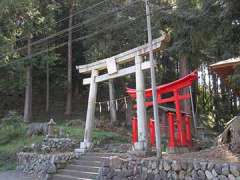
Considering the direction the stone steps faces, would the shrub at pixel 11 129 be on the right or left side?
on its right

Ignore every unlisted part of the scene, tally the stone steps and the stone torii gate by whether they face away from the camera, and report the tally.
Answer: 0

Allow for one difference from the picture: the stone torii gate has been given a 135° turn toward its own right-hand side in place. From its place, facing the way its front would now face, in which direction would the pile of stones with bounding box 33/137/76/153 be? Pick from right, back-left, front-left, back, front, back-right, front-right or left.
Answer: front-left

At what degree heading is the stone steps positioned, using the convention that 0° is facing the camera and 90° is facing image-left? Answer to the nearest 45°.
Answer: approximately 45°

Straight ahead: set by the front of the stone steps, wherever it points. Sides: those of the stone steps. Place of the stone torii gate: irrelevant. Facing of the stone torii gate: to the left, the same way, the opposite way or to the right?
the same way

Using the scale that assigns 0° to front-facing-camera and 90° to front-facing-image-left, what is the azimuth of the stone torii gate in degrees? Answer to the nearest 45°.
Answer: approximately 45°

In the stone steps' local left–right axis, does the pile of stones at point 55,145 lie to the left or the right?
on its right

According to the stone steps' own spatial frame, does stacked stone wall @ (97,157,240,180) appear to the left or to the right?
on its left

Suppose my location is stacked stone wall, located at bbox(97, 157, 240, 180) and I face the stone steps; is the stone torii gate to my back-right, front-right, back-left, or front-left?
front-right

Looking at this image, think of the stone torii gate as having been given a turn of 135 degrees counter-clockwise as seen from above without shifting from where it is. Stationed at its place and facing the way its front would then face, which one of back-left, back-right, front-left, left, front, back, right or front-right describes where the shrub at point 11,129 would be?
back-left
